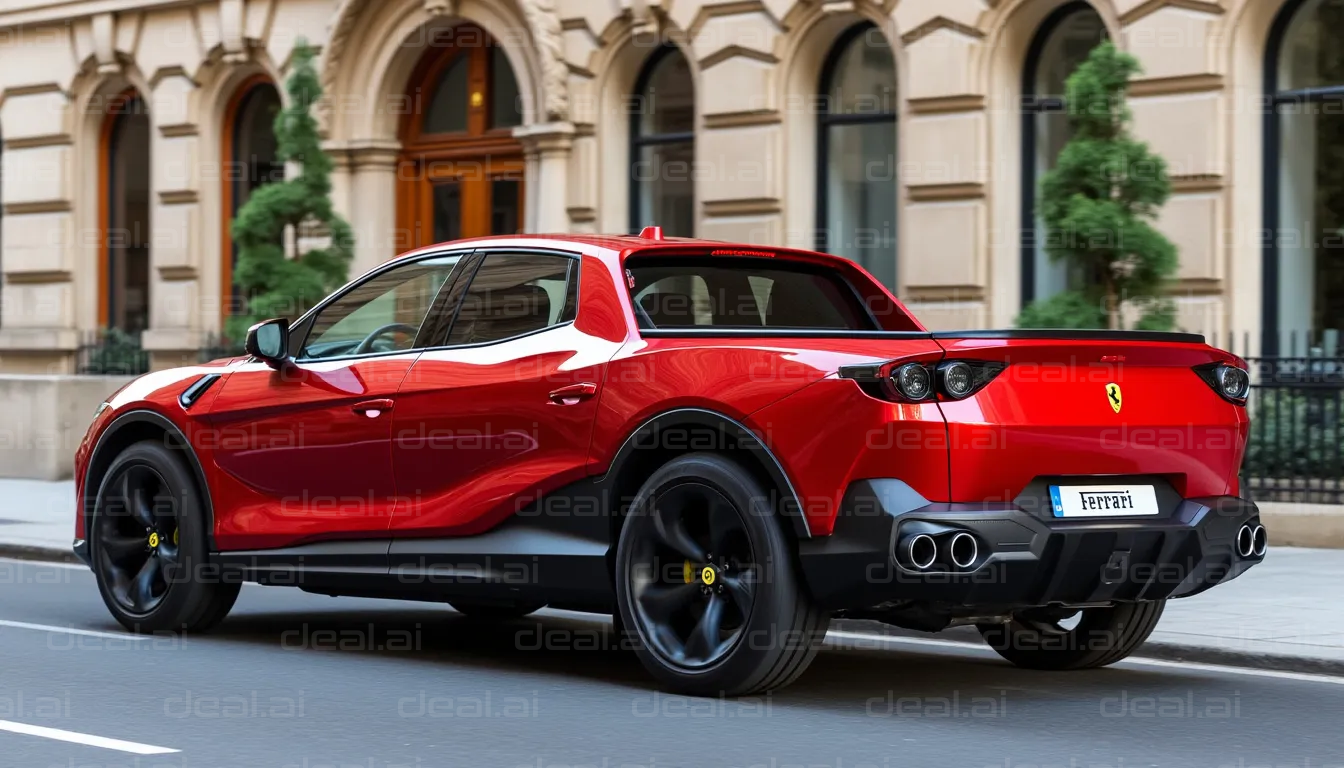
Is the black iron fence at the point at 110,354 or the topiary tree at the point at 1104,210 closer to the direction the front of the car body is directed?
the black iron fence

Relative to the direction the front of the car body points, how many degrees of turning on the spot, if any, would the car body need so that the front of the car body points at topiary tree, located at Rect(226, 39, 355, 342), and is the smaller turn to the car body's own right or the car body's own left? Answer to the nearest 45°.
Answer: approximately 45° to the car body's own right

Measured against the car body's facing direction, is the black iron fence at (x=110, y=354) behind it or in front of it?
in front

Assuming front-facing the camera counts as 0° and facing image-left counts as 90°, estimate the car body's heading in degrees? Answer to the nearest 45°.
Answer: approximately 135°

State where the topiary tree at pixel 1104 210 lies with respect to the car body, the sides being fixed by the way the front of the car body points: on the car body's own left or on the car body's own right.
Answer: on the car body's own right

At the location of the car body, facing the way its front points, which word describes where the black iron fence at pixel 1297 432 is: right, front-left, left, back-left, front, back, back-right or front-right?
right
